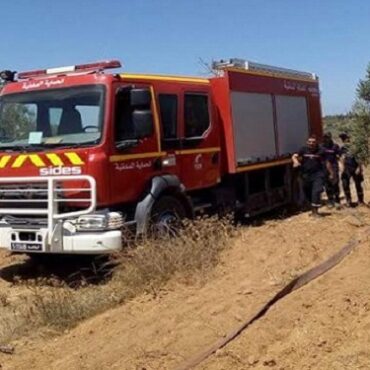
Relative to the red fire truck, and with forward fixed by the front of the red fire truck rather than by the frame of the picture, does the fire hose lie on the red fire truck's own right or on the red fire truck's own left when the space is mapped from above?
on the red fire truck's own left

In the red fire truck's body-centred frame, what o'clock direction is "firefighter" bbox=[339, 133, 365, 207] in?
The firefighter is roughly at 6 o'clock from the red fire truck.

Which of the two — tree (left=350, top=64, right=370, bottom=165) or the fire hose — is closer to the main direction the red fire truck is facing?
the fire hose

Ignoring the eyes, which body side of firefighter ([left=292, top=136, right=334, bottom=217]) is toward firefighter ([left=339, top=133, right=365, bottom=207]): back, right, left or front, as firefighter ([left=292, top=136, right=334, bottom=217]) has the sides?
back

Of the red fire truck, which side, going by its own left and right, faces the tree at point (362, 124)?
back

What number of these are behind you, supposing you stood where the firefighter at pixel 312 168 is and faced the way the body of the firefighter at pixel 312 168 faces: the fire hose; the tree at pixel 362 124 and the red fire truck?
1

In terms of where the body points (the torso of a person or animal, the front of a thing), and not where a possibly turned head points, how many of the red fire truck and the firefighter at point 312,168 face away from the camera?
0

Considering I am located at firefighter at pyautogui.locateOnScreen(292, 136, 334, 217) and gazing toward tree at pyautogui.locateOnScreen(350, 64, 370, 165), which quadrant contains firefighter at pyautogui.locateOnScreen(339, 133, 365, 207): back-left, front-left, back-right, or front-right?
front-right

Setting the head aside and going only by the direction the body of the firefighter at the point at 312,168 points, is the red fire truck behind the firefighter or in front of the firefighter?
in front

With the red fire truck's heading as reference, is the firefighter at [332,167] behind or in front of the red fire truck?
behind

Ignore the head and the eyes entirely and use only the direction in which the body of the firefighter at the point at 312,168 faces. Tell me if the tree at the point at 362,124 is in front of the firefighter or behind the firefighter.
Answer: behind

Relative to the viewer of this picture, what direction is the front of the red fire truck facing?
facing the viewer and to the left of the viewer

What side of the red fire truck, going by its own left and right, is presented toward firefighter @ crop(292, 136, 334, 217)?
back
